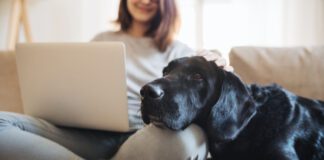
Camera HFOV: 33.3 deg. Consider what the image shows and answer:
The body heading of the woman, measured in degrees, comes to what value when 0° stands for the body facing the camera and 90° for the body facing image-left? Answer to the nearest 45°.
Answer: approximately 0°
